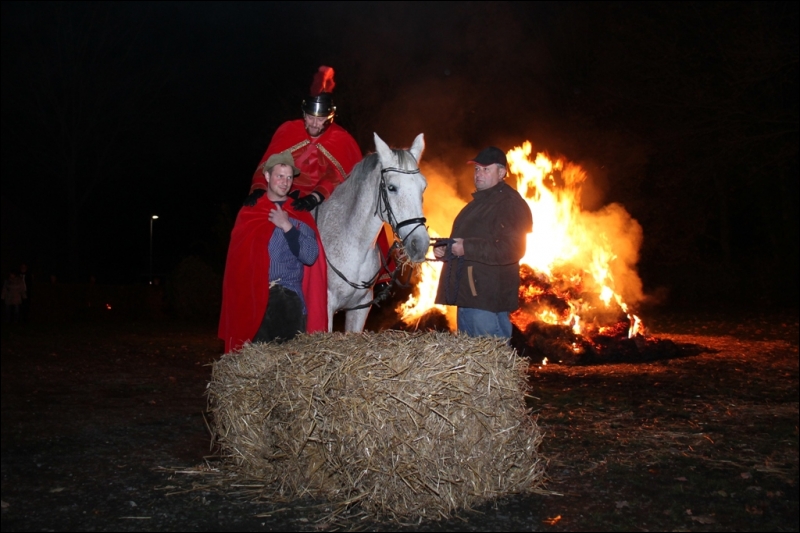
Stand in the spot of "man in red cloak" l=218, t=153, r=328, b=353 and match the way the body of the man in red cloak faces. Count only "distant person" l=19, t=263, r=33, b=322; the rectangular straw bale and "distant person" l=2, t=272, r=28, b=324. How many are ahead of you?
1

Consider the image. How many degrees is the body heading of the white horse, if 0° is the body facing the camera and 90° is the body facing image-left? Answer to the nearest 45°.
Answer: approximately 315°

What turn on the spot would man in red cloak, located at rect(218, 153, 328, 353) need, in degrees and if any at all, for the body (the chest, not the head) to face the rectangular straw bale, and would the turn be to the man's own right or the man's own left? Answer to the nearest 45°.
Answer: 0° — they already face it

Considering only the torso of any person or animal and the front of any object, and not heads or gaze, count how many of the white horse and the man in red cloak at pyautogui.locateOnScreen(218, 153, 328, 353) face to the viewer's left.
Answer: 0

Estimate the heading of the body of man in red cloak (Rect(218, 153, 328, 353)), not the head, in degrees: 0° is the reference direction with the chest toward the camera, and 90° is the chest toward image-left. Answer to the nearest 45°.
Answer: approximately 315°
